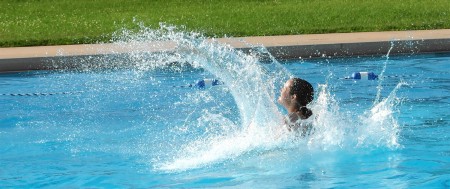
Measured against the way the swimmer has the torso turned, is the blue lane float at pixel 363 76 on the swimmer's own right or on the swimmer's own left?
on the swimmer's own right

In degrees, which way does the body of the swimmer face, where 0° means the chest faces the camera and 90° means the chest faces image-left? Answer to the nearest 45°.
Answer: approximately 90°
